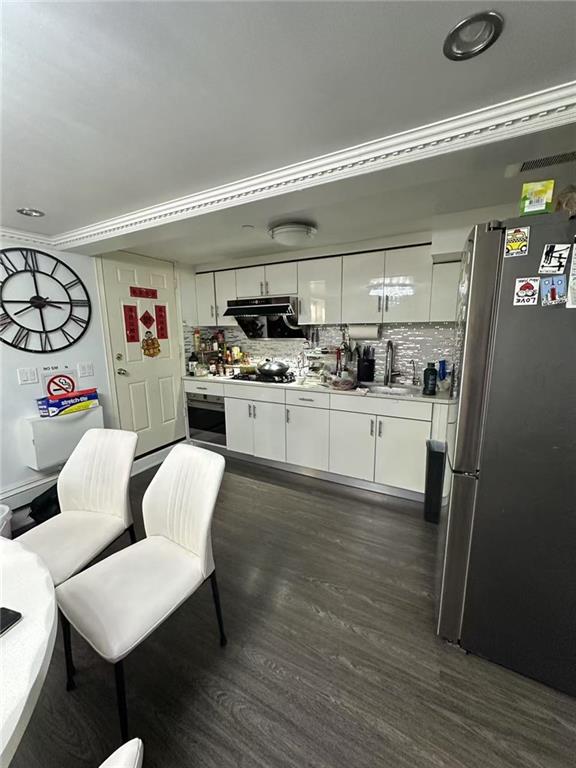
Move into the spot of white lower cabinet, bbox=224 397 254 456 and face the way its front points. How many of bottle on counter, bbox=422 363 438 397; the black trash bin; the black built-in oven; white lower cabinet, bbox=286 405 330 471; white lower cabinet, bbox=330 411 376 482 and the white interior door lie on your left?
4

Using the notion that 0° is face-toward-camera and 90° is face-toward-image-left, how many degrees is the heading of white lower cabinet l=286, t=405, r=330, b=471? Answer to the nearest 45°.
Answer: approximately 45°

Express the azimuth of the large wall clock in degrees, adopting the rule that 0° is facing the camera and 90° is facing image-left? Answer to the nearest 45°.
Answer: approximately 315°

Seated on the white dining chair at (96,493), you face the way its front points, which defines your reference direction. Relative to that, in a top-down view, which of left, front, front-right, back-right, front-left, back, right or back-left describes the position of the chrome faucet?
back-left

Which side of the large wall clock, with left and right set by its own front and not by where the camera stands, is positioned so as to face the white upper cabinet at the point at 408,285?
front

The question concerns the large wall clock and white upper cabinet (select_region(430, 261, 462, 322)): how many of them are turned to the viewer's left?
0

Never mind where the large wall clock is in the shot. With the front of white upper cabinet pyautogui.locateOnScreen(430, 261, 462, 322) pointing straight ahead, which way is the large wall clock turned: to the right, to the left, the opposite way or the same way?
to the left

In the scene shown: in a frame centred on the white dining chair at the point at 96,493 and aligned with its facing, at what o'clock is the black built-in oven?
The black built-in oven is roughly at 6 o'clock from the white dining chair.

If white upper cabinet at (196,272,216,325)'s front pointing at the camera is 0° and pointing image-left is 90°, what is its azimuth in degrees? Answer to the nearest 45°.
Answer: approximately 45°

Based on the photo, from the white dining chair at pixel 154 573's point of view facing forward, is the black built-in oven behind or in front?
behind

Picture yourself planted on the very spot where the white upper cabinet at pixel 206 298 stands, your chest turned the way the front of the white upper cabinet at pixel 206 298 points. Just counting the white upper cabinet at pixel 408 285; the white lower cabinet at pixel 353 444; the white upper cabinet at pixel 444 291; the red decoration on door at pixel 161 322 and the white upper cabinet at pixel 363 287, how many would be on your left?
4

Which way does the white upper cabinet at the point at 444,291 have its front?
toward the camera

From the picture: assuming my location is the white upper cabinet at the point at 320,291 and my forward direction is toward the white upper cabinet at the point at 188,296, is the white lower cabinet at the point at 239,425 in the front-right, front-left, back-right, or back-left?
front-left

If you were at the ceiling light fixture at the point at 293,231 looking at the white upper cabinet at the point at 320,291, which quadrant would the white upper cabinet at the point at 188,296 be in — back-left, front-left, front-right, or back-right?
front-left

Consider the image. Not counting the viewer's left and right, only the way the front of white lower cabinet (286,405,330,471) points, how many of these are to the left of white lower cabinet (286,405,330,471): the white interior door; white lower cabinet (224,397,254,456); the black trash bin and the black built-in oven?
1

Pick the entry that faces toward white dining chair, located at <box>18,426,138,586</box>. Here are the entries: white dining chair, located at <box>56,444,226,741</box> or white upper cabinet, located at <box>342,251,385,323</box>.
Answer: the white upper cabinet

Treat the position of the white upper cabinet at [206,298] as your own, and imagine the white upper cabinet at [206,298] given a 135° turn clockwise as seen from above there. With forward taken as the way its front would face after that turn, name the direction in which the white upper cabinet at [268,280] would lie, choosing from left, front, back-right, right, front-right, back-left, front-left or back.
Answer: back-right

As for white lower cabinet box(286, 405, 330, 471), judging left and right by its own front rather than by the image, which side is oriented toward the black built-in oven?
right

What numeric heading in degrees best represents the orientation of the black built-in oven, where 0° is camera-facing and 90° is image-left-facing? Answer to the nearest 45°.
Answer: approximately 45°
